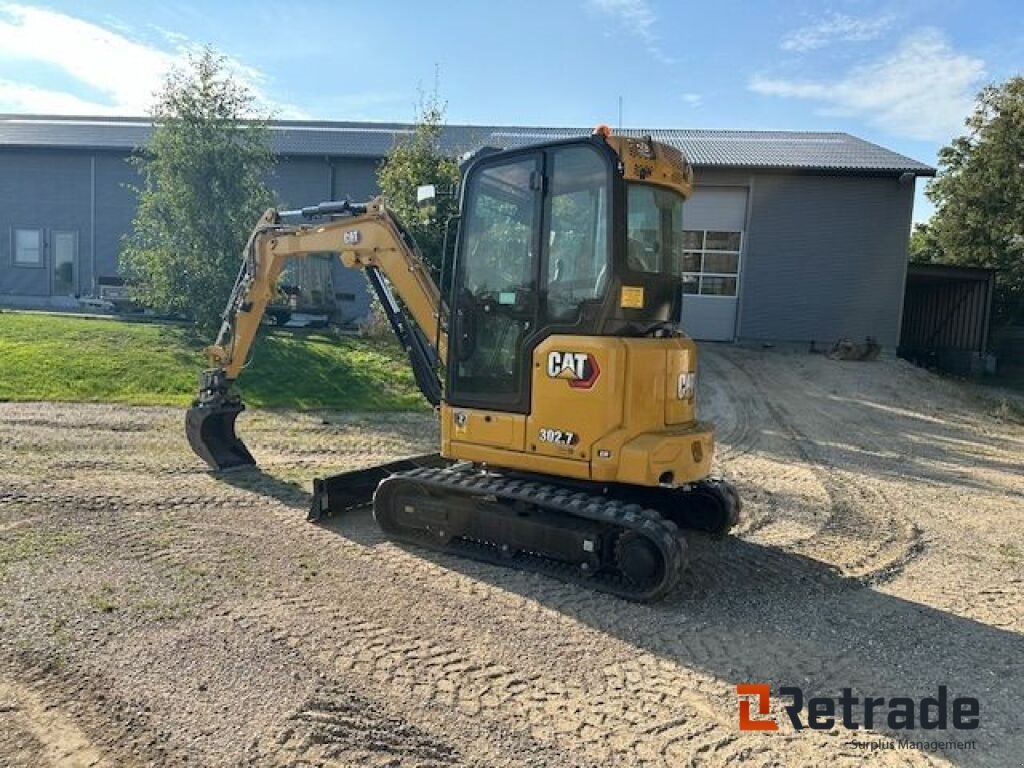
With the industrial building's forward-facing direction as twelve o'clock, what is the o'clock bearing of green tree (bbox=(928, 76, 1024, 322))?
The green tree is roughly at 8 o'clock from the industrial building.

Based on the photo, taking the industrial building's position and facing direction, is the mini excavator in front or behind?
in front

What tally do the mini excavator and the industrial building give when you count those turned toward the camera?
1

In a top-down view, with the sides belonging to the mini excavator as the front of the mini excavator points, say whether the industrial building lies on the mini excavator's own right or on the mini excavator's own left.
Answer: on the mini excavator's own right

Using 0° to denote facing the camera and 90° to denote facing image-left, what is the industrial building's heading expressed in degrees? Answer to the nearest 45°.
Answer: approximately 0°

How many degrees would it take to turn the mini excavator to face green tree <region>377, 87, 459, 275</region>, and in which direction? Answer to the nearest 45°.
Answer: approximately 45° to its right

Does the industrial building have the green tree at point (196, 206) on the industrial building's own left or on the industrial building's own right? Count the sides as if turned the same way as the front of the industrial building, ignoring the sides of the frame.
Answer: on the industrial building's own right

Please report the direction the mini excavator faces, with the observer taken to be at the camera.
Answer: facing away from the viewer and to the left of the viewer

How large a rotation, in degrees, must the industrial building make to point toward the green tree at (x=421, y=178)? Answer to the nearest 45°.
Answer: approximately 45° to its right

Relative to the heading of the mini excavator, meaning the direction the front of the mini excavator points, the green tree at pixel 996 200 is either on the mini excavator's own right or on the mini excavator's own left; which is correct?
on the mini excavator's own right

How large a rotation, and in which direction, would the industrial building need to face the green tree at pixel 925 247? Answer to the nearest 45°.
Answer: approximately 135° to its left

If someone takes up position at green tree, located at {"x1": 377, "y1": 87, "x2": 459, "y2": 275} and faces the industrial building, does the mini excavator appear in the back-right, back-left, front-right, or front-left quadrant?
back-right
